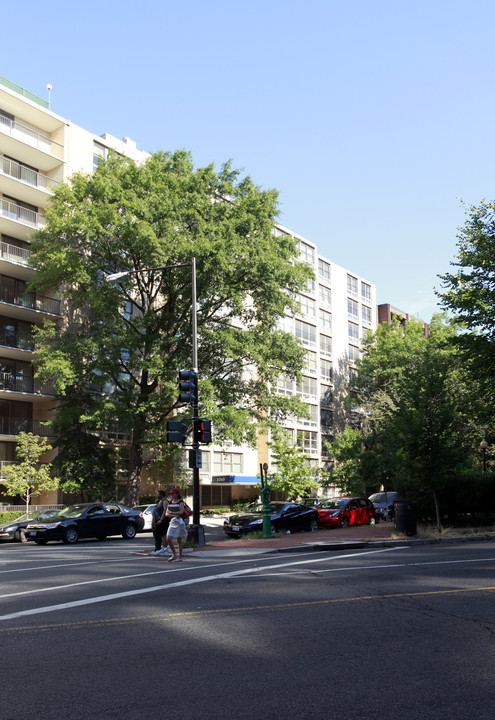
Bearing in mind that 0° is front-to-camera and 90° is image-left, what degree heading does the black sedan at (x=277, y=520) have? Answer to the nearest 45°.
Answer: approximately 45°

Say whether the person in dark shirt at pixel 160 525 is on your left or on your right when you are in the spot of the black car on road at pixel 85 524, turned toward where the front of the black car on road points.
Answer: on your left

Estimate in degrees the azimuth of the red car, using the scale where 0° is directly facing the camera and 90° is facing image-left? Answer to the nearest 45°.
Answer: approximately 45°

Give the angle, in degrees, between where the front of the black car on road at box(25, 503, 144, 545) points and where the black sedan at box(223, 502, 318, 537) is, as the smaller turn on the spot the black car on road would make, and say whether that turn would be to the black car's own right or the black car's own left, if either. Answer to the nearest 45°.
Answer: approximately 135° to the black car's own left

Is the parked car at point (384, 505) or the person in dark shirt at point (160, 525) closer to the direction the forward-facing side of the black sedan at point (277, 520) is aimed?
the person in dark shirt

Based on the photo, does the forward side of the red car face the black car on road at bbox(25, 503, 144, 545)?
yes

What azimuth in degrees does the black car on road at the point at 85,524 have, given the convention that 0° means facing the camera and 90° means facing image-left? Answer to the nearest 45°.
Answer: approximately 45°

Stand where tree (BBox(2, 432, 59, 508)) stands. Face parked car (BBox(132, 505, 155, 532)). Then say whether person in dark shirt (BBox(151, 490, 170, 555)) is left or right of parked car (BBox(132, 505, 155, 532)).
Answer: right

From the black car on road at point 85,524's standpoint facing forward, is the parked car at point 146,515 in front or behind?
behind
